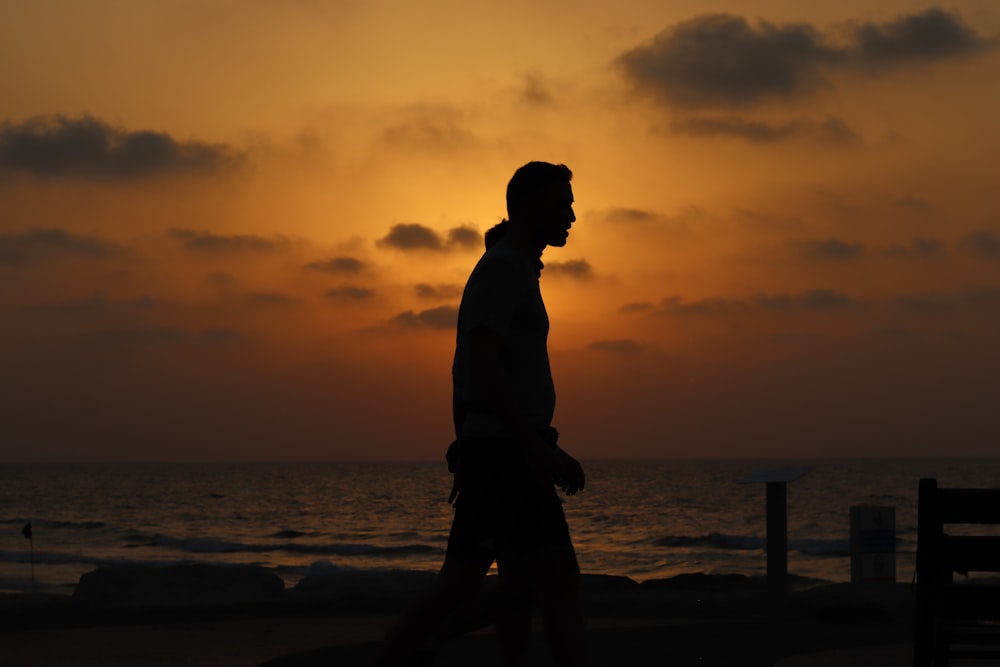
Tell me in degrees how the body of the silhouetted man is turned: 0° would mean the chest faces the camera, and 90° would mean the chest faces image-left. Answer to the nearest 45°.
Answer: approximately 270°

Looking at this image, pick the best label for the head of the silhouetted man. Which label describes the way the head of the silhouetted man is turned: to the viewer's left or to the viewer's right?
to the viewer's right

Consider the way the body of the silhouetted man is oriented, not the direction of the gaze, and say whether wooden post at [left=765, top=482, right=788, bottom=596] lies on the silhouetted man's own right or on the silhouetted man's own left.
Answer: on the silhouetted man's own left

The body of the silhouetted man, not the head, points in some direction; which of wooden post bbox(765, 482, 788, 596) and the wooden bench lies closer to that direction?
the wooden bench

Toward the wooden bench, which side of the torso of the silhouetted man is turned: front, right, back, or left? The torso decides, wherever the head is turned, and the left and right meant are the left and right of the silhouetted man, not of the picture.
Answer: front
